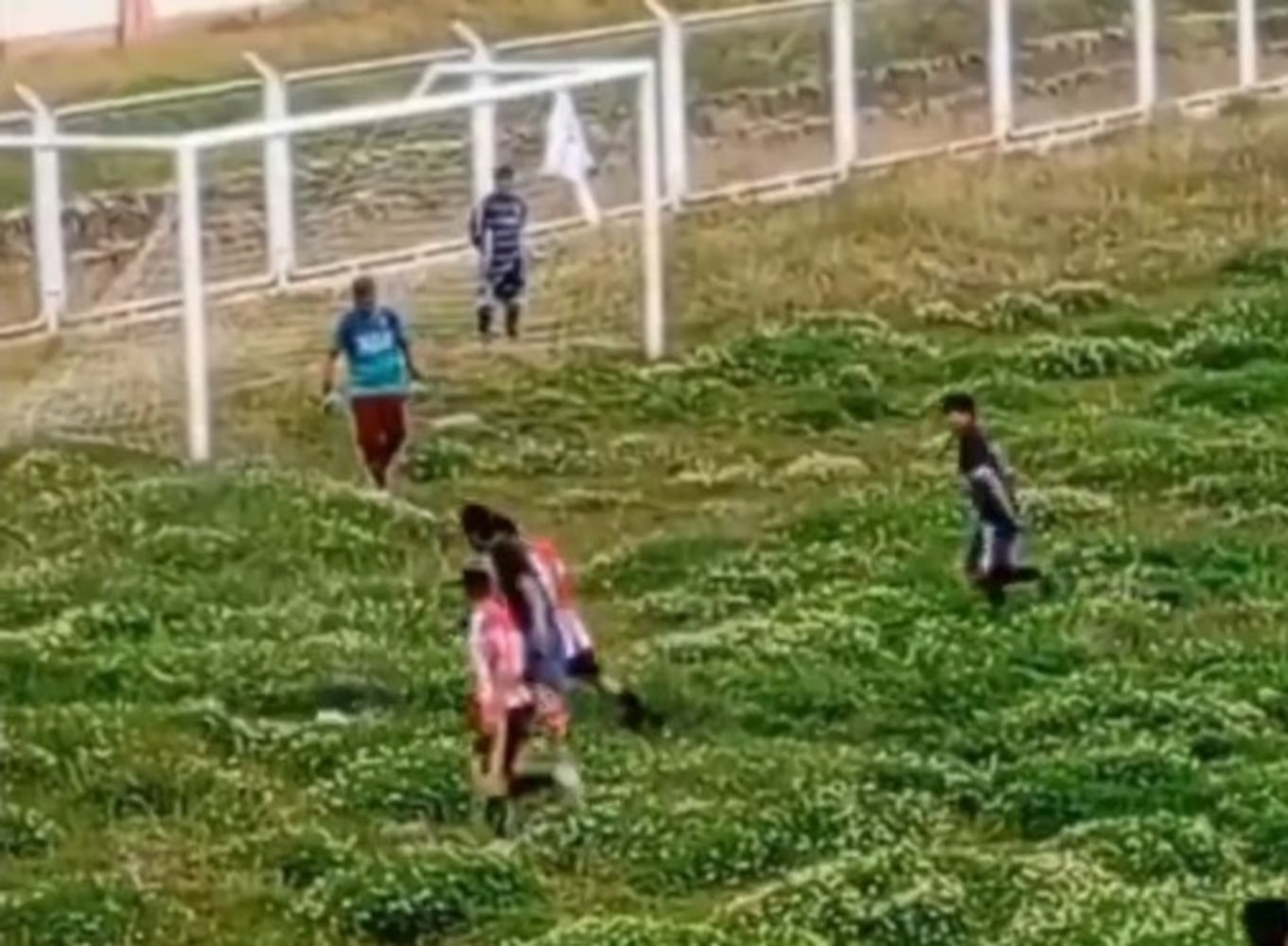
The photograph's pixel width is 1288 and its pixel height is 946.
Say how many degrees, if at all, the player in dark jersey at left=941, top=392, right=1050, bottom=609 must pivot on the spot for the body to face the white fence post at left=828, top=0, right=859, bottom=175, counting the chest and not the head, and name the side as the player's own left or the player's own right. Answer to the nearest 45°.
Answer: approximately 90° to the player's own right

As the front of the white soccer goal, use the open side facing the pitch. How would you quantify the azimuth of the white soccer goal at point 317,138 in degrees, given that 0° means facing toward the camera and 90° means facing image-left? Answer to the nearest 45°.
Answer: approximately 315°

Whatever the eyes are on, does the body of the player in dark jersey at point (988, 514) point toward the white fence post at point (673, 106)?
no

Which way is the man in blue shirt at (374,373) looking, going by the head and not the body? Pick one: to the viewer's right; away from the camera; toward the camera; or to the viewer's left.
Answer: toward the camera

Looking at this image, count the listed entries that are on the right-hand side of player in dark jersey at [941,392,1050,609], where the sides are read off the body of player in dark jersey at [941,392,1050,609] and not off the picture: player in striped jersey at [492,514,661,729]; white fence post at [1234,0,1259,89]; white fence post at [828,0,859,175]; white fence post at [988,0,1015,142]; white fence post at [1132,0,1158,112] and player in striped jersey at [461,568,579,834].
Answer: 4

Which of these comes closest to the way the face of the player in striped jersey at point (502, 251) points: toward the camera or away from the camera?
toward the camera

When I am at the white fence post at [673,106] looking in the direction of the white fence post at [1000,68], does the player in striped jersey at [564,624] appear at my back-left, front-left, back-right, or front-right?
back-right

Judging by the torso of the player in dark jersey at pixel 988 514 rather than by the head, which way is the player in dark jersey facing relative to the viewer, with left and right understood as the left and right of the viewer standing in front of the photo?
facing to the left of the viewer
